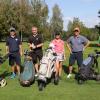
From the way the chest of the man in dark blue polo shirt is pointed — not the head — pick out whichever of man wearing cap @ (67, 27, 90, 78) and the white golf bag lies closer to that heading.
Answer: the white golf bag

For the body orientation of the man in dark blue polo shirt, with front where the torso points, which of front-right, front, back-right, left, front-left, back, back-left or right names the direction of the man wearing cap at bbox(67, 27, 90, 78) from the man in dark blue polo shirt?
left

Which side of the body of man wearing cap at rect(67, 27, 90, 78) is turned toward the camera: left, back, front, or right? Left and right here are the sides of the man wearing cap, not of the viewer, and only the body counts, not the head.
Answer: front

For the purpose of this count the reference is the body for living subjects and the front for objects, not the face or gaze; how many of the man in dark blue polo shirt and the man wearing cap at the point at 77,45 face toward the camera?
2

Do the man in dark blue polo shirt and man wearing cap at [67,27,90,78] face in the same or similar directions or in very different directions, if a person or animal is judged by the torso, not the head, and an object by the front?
same or similar directions

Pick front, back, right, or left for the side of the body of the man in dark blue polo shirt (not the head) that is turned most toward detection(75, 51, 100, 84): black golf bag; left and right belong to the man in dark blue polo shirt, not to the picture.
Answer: left

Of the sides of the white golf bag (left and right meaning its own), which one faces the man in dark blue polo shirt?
right

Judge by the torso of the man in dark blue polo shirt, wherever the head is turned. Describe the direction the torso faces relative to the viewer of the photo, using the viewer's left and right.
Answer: facing the viewer

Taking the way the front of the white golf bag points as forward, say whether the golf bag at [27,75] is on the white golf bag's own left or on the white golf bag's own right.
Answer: on the white golf bag's own right

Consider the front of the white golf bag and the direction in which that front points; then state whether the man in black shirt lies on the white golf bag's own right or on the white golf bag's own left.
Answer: on the white golf bag's own right

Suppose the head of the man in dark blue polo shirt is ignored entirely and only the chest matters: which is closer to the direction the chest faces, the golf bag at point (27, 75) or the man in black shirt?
the golf bag

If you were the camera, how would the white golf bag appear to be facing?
facing the viewer and to the left of the viewer

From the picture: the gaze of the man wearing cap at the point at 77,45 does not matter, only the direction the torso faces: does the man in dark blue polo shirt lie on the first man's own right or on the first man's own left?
on the first man's own right
